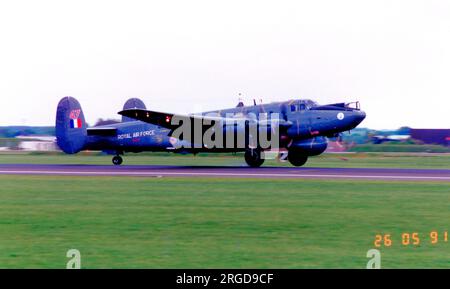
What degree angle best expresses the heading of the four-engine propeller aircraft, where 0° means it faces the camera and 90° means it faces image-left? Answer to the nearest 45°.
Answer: approximately 315°
